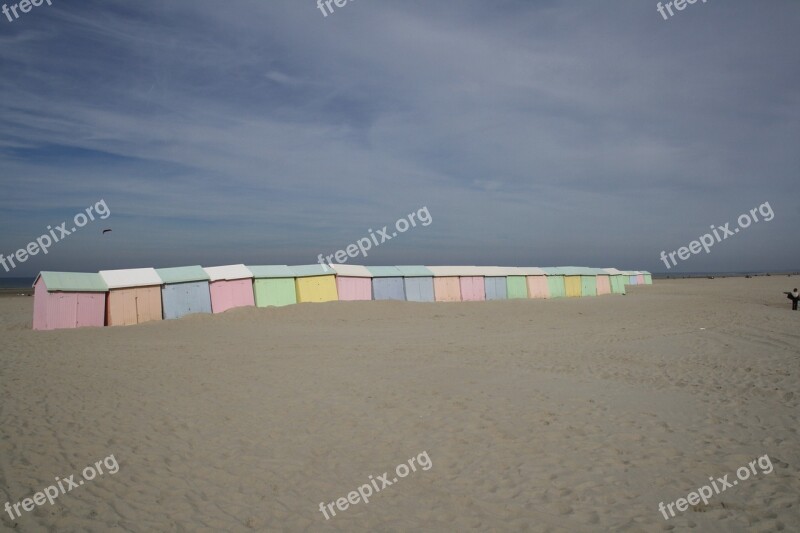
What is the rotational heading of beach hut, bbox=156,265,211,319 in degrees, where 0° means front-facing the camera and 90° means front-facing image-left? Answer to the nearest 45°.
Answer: approximately 0°

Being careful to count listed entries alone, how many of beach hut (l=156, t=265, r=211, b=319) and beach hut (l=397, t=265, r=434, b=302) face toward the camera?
2

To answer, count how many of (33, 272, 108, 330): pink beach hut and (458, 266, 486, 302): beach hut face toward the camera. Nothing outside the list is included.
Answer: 2
